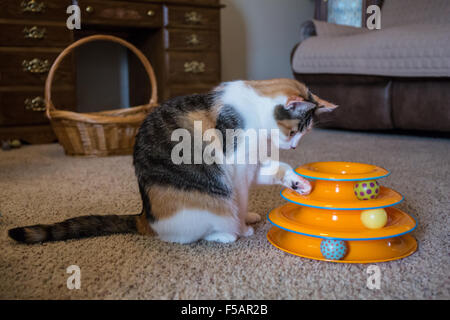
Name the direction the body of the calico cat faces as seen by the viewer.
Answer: to the viewer's right

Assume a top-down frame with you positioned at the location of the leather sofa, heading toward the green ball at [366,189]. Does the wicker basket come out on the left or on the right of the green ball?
right

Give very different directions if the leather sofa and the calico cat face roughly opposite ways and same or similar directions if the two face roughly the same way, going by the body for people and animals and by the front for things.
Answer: very different directions
